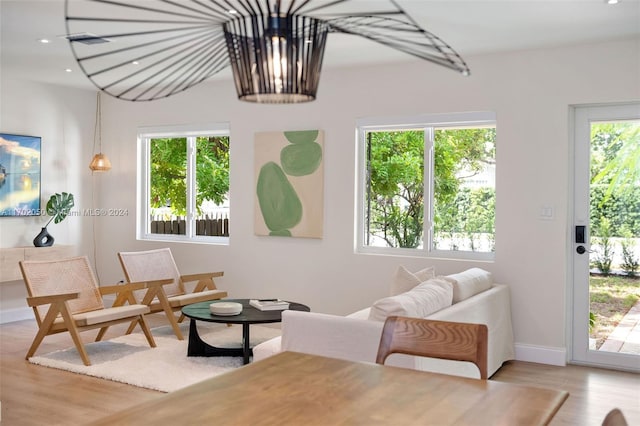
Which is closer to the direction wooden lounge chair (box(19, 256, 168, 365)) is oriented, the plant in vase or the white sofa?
the white sofa

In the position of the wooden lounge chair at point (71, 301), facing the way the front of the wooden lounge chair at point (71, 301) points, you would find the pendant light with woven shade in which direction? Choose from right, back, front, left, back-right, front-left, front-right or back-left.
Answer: back-left

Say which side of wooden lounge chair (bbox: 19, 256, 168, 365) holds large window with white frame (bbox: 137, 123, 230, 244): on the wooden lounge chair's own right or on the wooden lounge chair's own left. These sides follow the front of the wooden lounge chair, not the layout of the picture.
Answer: on the wooden lounge chair's own left

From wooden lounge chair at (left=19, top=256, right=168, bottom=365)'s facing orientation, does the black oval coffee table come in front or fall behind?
in front

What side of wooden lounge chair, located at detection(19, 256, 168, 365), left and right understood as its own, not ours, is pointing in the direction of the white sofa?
front

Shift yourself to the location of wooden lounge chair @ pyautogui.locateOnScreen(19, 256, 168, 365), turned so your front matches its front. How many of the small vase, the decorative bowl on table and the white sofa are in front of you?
2

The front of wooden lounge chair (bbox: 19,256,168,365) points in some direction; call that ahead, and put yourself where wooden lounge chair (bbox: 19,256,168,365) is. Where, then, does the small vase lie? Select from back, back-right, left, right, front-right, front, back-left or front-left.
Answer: back-left

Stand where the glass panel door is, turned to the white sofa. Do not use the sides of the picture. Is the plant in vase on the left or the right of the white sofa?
right

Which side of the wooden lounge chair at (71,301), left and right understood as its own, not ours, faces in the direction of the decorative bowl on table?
front

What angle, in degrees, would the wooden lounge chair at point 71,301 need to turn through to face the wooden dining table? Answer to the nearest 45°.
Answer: approximately 45° to its right

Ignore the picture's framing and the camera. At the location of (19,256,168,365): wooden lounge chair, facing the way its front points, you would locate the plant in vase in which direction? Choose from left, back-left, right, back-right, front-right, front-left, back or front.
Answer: back-left
